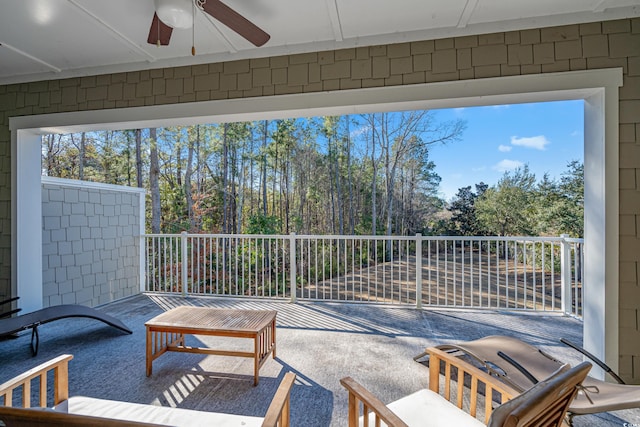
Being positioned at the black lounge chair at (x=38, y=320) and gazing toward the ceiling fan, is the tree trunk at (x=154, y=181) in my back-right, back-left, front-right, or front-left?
back-left

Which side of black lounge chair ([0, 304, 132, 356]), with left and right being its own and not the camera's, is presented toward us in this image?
right

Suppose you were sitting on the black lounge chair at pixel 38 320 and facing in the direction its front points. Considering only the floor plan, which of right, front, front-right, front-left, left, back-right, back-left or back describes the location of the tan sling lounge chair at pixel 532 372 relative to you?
front-right

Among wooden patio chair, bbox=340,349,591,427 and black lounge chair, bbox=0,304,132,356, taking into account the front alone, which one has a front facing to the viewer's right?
the black lounge chair

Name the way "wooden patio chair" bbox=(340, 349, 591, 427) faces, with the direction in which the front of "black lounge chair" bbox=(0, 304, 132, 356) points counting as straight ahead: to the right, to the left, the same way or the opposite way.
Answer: to the left

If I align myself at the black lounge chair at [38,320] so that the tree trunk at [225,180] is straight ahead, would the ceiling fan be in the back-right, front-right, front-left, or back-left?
back-right

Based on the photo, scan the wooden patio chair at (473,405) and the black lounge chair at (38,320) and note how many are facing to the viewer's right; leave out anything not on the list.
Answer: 1

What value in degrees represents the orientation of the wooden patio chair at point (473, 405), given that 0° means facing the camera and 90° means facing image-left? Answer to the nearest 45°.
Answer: approximately 135°

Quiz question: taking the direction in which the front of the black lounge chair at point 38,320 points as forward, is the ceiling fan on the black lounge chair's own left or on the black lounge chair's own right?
on the black lounge chair's own right

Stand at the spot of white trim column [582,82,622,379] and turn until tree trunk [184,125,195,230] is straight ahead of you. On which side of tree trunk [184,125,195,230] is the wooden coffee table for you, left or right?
left

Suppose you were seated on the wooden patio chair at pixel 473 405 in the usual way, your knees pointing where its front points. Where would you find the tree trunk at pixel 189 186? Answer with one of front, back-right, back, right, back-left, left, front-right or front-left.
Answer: front
